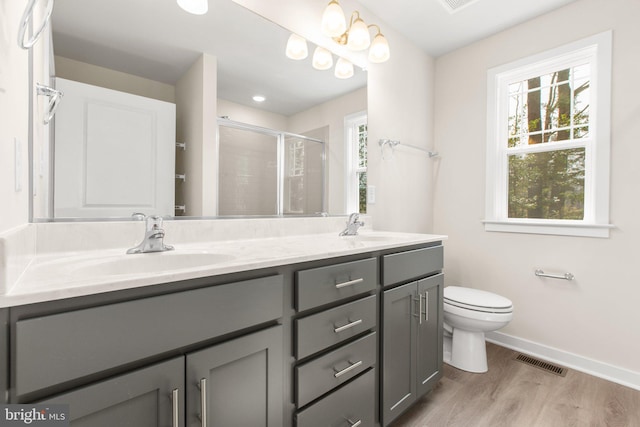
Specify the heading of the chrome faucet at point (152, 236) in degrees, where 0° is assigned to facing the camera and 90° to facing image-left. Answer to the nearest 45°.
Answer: approximately 315°

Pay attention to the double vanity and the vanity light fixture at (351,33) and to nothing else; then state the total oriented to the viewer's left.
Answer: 0

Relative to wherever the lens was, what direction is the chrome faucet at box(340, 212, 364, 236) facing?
facing the viewer and to the right of the viewer

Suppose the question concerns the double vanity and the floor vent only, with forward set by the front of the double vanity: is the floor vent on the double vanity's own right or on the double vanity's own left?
on the double vanity's own left

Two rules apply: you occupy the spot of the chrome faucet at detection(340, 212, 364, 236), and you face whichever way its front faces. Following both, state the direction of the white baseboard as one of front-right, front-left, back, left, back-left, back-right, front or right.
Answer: front-left

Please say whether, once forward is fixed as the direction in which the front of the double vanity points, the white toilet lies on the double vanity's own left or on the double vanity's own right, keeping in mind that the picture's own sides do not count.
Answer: on the double vanity's own left

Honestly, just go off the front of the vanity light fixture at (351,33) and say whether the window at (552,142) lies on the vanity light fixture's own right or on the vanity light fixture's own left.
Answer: on the vanity light fixture's own left
